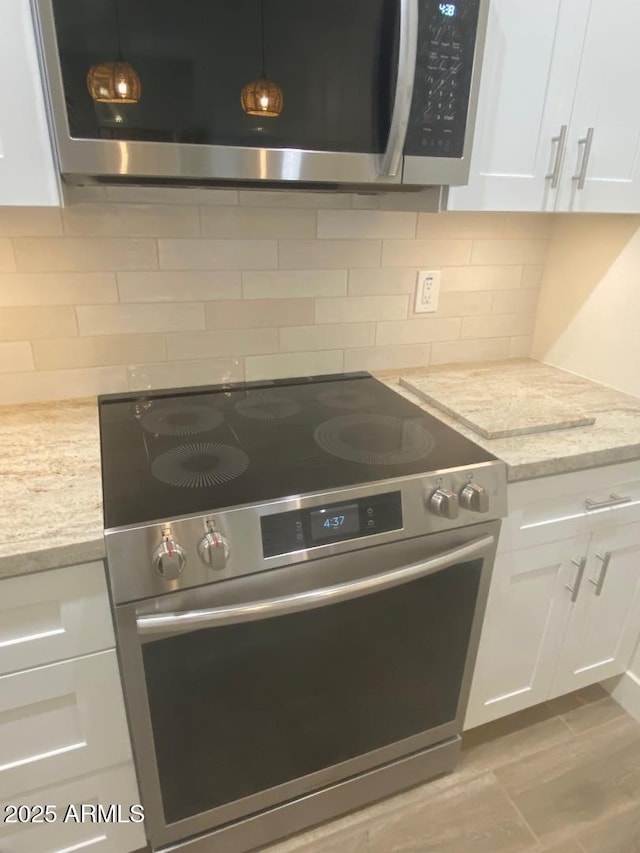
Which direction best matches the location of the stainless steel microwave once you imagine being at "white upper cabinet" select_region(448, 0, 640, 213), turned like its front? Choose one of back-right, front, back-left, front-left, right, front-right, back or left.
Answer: right

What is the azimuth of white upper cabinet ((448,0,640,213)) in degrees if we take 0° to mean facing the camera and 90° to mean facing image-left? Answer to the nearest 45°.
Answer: approximately 315°

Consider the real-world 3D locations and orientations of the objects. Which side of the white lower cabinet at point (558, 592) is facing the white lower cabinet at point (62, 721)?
right

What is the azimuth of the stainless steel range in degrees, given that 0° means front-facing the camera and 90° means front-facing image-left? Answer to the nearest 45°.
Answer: approximately 0°
